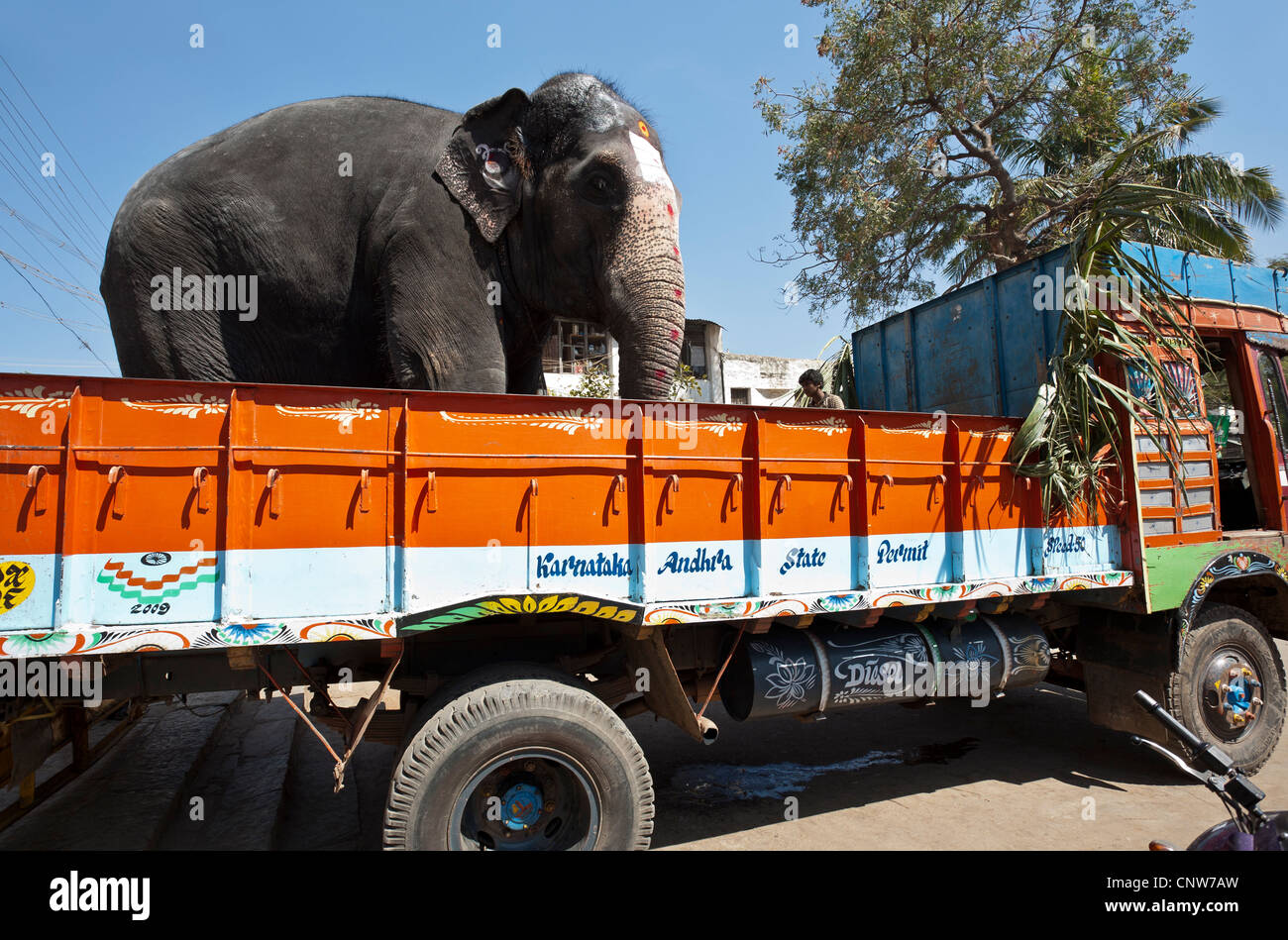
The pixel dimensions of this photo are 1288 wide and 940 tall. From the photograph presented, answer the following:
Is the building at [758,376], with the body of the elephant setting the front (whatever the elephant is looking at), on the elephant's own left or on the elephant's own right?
on the elephant's own left

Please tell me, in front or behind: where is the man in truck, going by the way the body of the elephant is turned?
in front

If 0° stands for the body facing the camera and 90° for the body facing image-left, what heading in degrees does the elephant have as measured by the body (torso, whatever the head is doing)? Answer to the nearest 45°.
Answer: approximately 270°

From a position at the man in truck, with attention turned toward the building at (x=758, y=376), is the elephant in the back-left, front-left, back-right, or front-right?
back-left

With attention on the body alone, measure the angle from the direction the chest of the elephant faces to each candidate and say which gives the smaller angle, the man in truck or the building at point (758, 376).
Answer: the man in truck
